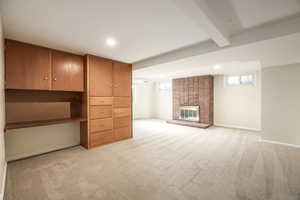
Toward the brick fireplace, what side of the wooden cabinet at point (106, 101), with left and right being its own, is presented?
left

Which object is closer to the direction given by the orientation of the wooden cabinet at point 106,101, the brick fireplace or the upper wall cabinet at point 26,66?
the brick fireplace

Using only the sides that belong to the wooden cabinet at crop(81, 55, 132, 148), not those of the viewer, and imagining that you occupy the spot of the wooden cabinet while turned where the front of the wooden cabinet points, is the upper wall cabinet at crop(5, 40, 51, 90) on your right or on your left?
on your right

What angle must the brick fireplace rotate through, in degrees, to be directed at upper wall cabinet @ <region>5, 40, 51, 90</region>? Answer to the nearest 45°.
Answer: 0° — it already faces it

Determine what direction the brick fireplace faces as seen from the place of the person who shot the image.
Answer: facing the viewer and to the left of the viewer

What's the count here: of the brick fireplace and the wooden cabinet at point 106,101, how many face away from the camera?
0

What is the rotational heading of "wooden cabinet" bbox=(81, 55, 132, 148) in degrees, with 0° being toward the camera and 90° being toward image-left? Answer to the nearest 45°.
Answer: approximately 315°
